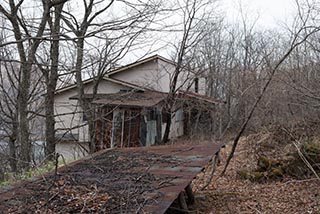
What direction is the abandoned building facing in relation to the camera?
toward the camera
